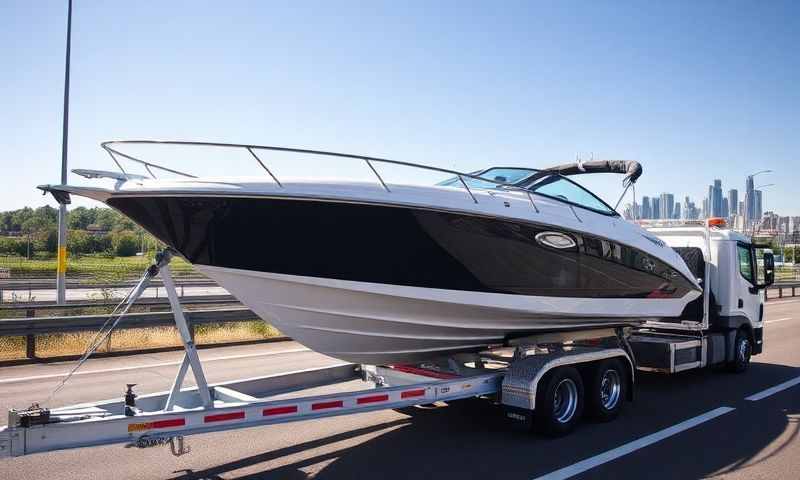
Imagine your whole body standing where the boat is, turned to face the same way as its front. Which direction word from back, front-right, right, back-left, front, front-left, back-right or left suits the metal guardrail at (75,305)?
right

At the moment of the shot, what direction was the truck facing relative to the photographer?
facing away from the viewer and to the right of the viewer

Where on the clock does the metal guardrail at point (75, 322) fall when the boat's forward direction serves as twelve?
The metal guardrail is roughly at 3 o'clock from the boat.

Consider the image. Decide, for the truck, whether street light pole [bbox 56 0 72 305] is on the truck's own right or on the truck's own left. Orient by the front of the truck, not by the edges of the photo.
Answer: on the truck's own left

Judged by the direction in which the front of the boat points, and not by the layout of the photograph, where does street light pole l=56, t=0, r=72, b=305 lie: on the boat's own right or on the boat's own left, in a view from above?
on the boat's own right
